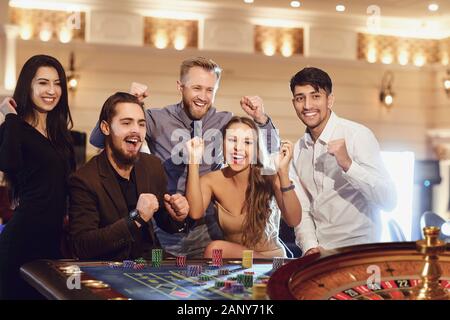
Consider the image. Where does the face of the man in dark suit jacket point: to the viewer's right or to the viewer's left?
to the viewer's right

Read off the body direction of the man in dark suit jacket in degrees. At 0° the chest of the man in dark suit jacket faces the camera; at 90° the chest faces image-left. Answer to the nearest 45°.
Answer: approximately 315°

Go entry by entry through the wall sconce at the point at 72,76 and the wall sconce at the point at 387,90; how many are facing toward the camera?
2

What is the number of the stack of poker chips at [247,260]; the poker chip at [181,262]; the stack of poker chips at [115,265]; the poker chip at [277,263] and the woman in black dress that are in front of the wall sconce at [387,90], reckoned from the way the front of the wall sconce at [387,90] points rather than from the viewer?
5

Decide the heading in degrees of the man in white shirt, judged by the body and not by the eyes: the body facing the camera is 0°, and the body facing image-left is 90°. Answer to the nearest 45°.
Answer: approximately 45°

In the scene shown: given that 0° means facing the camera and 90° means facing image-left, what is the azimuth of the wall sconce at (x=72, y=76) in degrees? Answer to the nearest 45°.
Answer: approximately 0°

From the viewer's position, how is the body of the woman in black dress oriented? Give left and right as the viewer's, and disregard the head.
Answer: facing the viewer and to the right of the viewer

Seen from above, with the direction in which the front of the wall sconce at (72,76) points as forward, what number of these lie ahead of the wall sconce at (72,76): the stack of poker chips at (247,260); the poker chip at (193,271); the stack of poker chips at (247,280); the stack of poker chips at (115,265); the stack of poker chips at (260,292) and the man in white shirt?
6

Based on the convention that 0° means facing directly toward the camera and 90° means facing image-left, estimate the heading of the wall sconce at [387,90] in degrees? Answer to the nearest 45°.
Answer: approximately 0°

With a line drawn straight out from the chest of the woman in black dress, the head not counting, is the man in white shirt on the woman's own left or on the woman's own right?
on the woman's own left

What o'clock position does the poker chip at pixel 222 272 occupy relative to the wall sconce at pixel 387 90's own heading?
The poker chip is roughly at 12 o'clock from the wall sconce.

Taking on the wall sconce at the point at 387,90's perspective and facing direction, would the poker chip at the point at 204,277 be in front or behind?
in front
